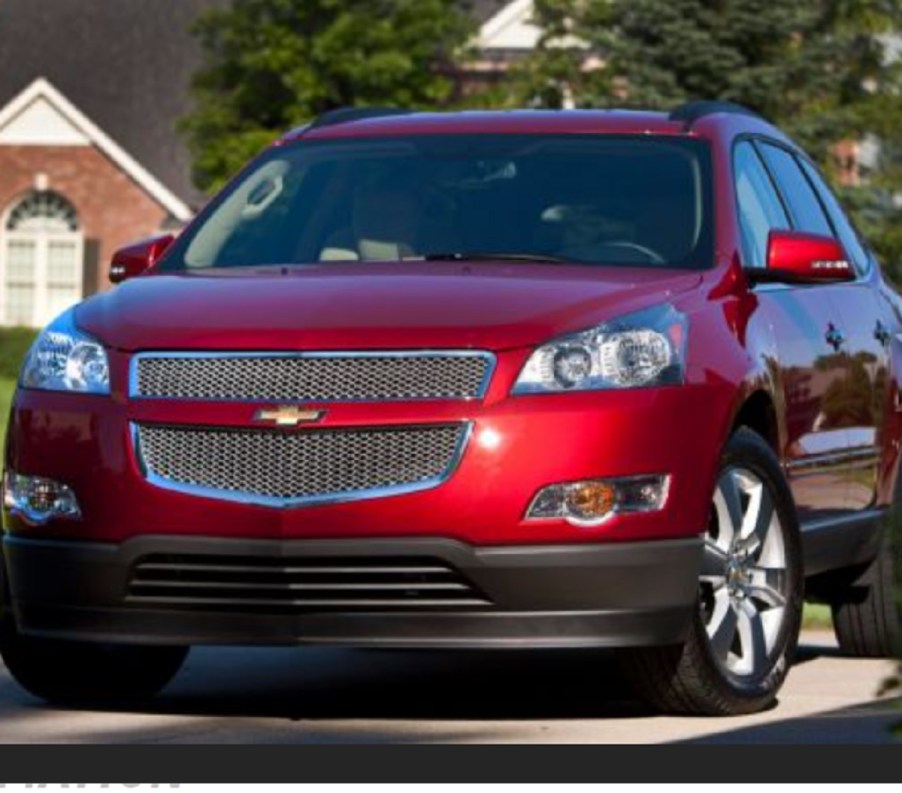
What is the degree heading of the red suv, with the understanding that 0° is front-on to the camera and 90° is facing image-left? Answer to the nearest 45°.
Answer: approximately 45°
